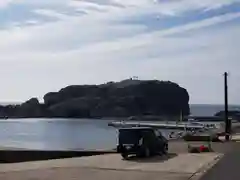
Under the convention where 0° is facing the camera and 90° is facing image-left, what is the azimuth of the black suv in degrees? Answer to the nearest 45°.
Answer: approximately 225°

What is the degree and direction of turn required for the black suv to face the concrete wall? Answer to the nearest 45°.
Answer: approximately 90° to its left
